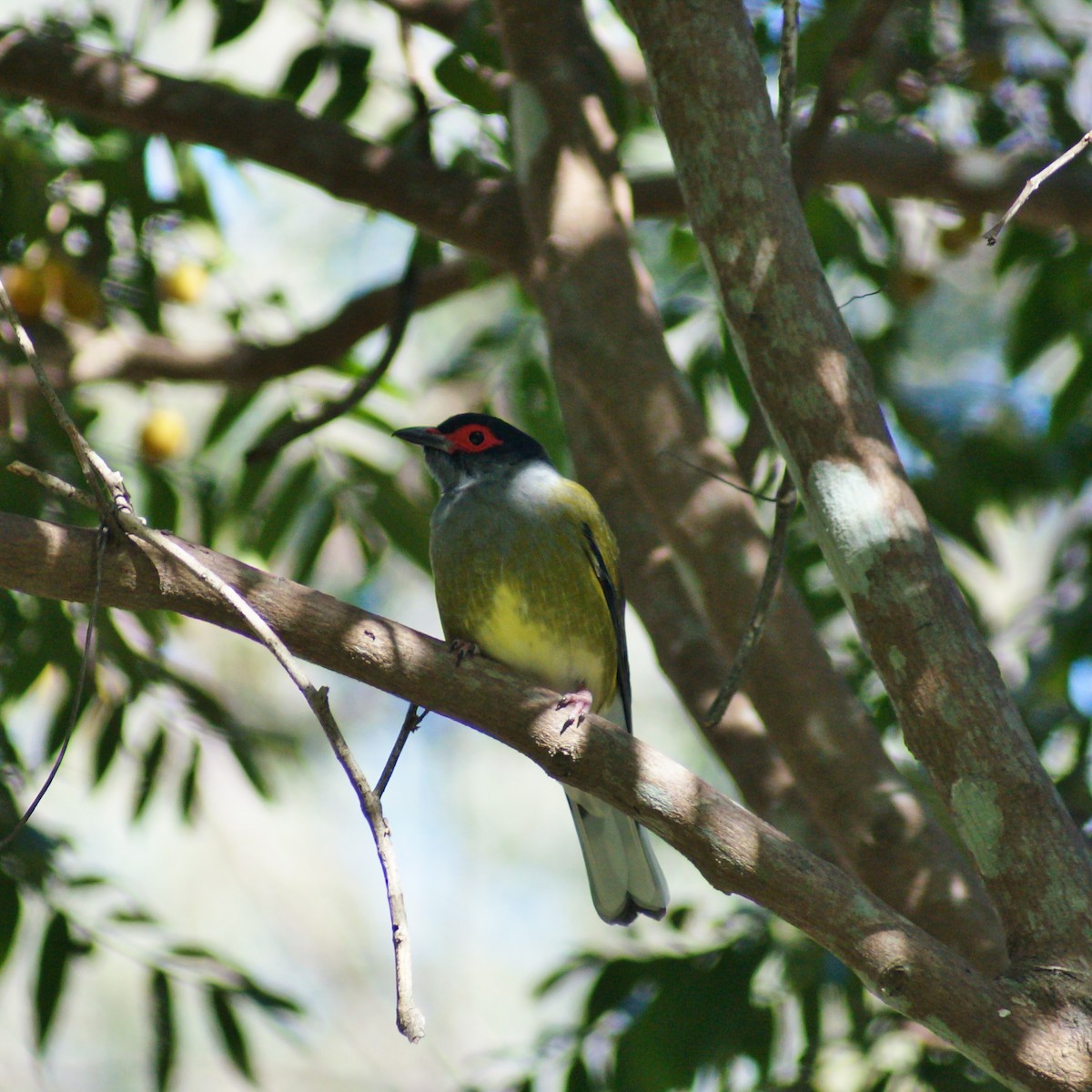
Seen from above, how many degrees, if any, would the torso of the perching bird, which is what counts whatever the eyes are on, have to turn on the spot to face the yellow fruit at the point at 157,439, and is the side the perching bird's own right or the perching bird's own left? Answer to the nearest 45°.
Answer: approximately 90° to the perching bird's own right

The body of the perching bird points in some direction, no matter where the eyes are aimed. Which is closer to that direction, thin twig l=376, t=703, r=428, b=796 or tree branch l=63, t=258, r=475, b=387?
the thin twig

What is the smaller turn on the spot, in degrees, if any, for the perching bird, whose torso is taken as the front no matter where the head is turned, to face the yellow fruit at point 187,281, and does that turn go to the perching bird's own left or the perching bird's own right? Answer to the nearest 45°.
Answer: approximately 90° to the perching bird's own right

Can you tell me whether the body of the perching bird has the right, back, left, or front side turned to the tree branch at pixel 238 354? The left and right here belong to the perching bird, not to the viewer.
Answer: right

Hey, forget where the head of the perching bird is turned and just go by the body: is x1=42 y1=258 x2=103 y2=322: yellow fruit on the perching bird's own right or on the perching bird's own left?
on the perching bird's own right

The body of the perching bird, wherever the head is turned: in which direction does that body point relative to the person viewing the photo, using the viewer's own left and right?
facing the viewer and to the left of the viewer
